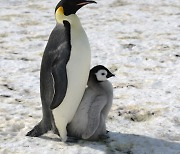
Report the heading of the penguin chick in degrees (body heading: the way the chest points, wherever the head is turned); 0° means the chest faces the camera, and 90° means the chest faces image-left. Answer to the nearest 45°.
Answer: approximately 270°

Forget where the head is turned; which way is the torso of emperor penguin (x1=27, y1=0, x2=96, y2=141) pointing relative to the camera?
to the viewer's right
